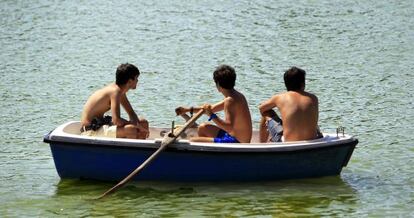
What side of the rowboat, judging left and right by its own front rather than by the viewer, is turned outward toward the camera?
right

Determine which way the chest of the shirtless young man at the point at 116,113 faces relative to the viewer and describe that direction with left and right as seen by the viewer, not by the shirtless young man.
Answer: facing to the right of the viewer

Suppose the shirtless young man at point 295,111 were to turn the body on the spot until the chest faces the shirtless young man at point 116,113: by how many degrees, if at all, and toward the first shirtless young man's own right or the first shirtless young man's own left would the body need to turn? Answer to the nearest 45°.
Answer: approximately 45° to the first shirtless young man's own left

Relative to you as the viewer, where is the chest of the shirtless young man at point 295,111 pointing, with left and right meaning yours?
facing away from the viewer and to the left of the viewer

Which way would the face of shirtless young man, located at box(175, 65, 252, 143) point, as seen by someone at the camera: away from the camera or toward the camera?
away from the camera

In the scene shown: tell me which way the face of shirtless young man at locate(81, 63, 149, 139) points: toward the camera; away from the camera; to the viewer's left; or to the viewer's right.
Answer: to the viewer's right

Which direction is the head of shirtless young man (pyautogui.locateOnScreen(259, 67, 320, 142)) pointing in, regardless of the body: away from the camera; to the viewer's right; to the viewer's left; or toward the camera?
away from the camera
